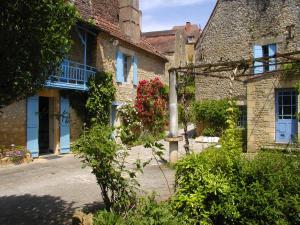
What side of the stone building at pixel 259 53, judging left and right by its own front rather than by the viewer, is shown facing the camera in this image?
front

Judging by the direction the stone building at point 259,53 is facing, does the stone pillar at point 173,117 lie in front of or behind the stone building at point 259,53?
in front

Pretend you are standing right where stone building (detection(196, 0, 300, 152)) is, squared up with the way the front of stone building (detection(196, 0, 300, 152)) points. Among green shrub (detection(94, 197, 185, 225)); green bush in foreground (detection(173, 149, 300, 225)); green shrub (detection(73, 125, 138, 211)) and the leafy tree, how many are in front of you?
4

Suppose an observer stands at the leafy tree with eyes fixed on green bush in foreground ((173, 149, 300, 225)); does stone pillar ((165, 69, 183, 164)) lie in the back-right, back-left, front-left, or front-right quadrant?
front-left

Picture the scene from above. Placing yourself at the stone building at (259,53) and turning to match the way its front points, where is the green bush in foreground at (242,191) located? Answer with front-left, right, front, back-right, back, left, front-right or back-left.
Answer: front

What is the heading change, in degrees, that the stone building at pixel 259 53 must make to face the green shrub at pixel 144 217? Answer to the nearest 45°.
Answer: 0° — it already faces it

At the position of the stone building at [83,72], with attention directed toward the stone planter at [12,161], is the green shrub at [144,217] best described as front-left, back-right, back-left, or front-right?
front-left

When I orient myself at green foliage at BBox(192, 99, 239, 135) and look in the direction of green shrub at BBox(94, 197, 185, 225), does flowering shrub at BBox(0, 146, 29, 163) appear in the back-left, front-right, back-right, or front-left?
front-right

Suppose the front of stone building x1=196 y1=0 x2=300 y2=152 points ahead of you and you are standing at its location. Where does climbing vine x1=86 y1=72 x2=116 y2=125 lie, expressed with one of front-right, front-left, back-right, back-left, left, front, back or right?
front-right

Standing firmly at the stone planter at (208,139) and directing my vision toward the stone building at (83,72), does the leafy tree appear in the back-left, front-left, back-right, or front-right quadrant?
front-left

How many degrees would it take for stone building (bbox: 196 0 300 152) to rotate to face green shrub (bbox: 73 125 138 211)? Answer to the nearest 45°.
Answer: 0° — it already faces it
